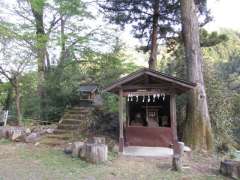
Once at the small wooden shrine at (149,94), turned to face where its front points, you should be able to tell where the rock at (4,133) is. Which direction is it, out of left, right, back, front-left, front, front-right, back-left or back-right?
right

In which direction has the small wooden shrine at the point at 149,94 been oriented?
toward the camera

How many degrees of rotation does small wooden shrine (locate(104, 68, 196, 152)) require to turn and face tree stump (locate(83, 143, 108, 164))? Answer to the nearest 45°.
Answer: approximately 45° to its right

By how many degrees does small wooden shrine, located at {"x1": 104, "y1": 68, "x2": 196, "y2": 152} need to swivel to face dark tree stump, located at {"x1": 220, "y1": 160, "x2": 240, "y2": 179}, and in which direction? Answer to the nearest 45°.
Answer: approximately 45° to its left

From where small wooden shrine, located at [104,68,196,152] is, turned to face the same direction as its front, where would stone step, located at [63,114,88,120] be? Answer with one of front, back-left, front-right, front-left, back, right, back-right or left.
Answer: back-right

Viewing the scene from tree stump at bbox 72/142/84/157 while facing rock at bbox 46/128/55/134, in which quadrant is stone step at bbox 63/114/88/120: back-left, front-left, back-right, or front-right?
front-right

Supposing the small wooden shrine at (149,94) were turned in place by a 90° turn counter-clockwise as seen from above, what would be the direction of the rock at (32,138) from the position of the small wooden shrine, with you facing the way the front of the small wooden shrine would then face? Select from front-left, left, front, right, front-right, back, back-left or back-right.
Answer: back

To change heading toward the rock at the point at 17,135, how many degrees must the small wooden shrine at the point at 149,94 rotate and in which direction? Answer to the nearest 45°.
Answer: approximately 90° to its right

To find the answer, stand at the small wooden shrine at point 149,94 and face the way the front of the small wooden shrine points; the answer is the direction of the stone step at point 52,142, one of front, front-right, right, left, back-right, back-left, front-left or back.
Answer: right

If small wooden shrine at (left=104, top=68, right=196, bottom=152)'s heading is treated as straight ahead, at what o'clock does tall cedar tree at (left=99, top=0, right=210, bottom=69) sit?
The tall cedar tree is roughly at 6 o'clock from the small wooden shrine.

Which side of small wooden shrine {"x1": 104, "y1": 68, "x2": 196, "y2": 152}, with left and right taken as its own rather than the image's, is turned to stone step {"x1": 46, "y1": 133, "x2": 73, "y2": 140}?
right
